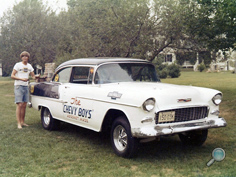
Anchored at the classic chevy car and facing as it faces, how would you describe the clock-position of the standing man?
The standing man is roughly at 6 o'clock from the classic chevy car.

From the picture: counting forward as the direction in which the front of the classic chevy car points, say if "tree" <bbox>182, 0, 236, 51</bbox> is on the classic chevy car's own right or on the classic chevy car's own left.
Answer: on the classic chevy car's own left

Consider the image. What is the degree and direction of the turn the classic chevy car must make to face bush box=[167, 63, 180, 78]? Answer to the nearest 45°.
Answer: approximately 135° to its left

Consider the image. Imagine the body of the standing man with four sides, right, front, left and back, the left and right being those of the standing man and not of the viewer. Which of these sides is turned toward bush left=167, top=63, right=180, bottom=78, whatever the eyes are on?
left

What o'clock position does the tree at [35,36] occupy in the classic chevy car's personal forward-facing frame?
The tree is roughly at 7 o'clock from the classic chevy car.

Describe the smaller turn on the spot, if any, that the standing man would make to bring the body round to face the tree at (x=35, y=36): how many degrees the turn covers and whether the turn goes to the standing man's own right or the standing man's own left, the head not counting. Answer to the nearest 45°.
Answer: approximately 135° to the standing man's own left

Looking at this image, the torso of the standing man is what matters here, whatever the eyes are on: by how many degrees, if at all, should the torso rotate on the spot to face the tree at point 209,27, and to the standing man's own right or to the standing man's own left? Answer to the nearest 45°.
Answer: approximately 90° to the standing man's own left
